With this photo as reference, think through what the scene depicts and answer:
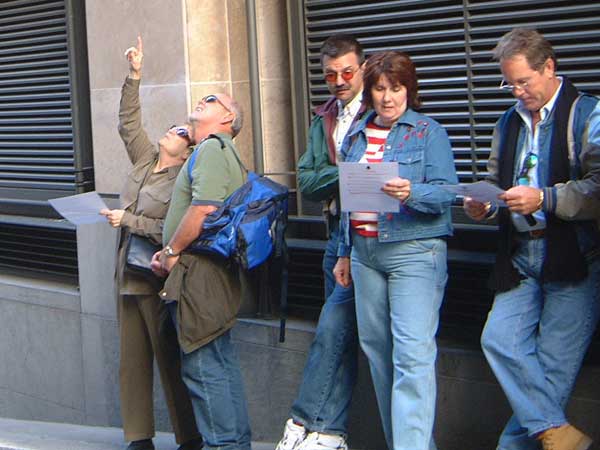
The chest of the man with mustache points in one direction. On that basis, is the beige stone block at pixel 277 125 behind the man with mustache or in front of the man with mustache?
behind

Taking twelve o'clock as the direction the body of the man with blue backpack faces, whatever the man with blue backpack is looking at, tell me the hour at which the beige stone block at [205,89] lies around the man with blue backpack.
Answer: The beige stone block is roughly at 3 o'clock from the man with blue backpack.

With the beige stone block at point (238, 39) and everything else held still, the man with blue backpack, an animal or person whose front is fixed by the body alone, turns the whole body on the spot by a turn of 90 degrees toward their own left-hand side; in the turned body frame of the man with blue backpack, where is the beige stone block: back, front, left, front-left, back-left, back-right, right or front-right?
back

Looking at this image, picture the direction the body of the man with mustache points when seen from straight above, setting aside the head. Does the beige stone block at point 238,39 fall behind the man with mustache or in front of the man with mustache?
behind

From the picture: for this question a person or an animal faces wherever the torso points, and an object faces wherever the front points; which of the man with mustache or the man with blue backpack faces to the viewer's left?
the man with blue backpack

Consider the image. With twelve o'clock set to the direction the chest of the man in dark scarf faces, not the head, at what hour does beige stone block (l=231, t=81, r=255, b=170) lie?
The beige stone block is roughly at 3 o'clock from the man in dark scarf.

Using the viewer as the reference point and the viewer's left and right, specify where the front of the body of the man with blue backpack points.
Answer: facing to the left of the viewer

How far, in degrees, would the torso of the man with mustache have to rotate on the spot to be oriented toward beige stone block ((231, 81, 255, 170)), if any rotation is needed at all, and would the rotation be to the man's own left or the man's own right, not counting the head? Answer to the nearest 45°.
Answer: approximately 90° to the man's own right

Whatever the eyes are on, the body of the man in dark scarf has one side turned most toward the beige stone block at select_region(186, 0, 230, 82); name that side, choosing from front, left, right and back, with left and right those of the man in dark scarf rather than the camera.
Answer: right

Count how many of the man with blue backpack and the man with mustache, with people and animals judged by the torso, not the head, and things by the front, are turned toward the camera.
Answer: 1

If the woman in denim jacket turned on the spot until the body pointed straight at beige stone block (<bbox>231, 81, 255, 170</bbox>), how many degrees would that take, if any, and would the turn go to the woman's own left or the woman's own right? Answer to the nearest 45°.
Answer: approximately 90° to the woman's own right

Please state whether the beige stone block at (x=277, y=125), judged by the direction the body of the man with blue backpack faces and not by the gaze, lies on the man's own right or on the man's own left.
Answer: on the man's own right

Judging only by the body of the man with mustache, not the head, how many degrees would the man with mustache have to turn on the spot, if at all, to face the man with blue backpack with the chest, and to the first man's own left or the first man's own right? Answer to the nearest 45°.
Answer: approximately 90° to the first man's own right

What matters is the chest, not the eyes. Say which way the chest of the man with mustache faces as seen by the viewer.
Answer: toward the camera
